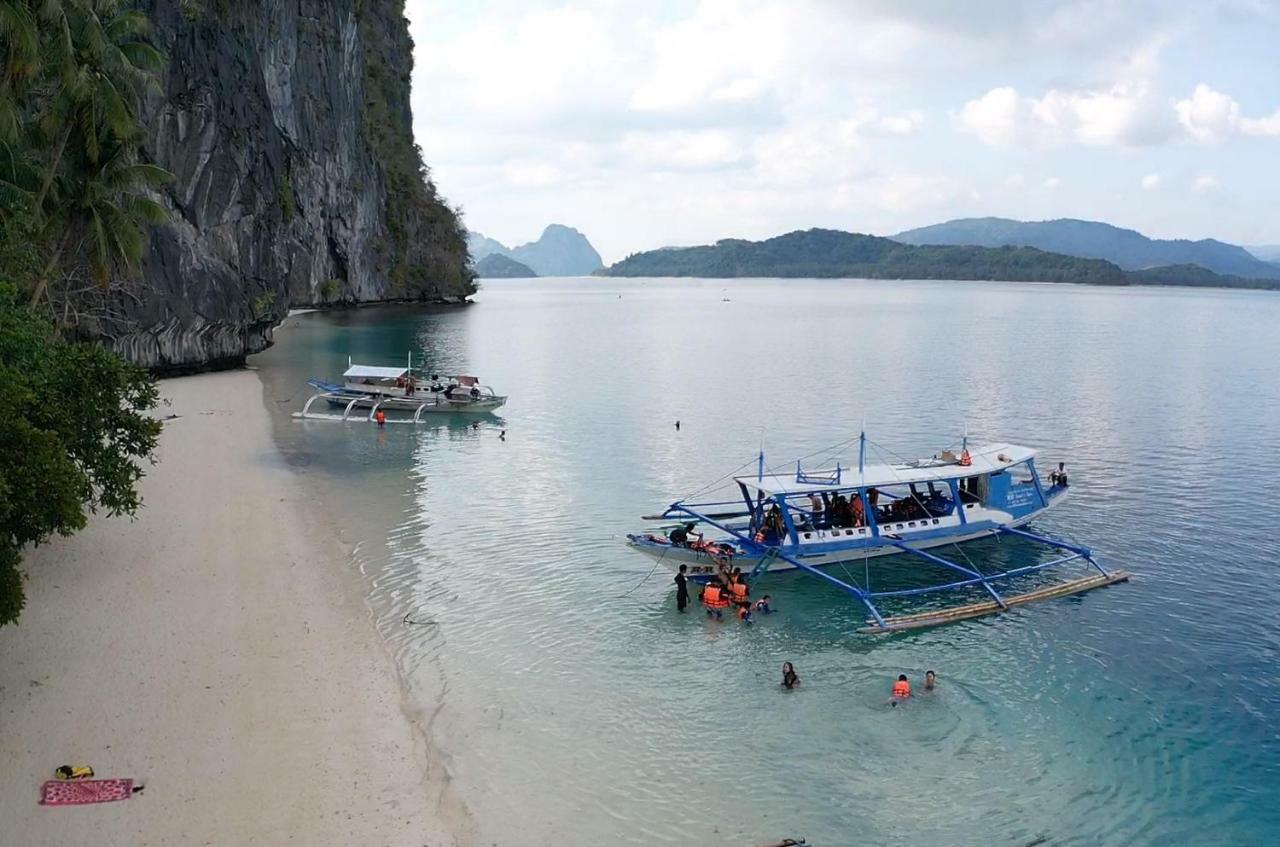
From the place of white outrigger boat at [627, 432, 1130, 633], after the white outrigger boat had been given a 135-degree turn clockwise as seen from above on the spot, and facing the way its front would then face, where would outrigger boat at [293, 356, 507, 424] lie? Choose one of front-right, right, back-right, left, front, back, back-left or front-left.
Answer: front-left

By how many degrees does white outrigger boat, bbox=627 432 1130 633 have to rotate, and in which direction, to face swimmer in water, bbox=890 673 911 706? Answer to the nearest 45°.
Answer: approximately 45° to its left

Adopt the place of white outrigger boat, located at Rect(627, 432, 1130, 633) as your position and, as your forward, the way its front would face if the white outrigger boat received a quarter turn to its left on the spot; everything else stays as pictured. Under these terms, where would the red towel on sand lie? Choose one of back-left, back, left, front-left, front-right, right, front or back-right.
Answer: right

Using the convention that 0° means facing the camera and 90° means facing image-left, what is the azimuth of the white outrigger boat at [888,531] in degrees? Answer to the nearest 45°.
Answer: approximately 45°

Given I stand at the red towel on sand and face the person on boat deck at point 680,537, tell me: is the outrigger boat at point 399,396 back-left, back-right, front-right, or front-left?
front-left

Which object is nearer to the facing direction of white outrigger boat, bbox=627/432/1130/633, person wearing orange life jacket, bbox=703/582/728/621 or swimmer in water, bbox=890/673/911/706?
the person wearing orange life jacket

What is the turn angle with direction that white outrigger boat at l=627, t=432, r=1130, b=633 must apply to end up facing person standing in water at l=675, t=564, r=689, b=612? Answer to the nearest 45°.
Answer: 0° — it already faces them
